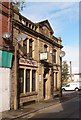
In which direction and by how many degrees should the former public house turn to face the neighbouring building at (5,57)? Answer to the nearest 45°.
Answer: approximately 45° to its right

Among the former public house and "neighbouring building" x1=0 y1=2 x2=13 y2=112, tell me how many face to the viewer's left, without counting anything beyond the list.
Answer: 0

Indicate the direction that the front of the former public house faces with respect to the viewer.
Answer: facing the viewer and to the right of the viewer
